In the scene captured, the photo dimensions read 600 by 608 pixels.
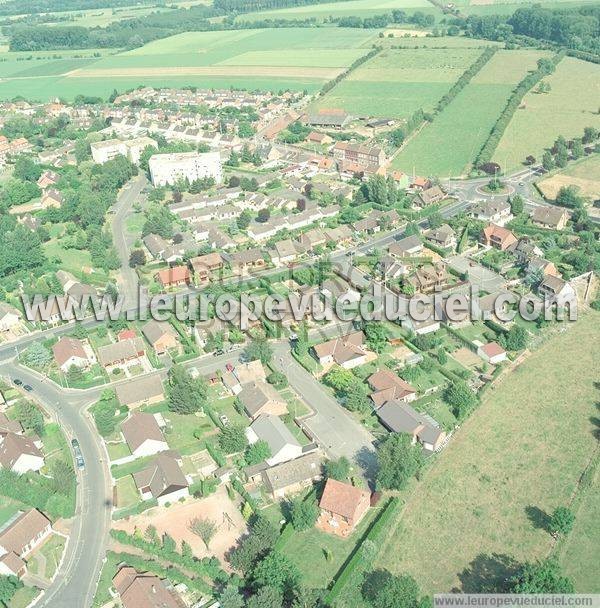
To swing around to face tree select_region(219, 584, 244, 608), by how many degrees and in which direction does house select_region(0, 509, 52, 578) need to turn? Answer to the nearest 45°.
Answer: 0° — it already faces it

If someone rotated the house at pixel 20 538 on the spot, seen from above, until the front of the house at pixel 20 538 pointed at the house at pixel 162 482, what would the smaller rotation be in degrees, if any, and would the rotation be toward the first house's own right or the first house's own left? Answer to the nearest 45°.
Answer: approximately 45° to the first house's own left

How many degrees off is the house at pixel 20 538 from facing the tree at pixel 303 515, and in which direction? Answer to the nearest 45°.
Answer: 0° — it already faces it

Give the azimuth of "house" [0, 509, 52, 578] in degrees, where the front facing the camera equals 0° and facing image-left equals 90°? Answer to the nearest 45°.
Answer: approximately 315°

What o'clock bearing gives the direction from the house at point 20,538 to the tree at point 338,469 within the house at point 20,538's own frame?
The tree is roughly at 11 o'clock from the house.

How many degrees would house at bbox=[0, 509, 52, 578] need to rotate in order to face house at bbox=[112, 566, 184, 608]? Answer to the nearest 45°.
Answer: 0° — it already faces it

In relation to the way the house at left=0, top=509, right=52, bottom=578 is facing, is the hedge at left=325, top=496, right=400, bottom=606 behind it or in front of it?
in front

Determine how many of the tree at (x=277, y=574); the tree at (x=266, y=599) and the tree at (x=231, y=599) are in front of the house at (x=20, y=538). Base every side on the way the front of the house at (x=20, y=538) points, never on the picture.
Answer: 3

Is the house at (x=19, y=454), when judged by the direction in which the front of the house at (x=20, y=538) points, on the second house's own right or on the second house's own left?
on the second house's own left

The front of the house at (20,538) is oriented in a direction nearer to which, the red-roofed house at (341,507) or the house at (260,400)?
the red-roofed house

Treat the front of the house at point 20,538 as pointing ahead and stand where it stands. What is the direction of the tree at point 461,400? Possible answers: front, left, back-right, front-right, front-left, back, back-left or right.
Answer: front-left

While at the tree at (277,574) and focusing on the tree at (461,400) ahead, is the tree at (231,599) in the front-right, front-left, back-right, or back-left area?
back-left

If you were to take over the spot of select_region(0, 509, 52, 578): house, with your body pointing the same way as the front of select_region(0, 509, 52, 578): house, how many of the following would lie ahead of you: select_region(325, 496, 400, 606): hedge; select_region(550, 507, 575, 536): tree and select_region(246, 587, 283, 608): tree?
3

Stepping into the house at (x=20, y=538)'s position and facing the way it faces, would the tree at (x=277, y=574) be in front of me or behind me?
in front
